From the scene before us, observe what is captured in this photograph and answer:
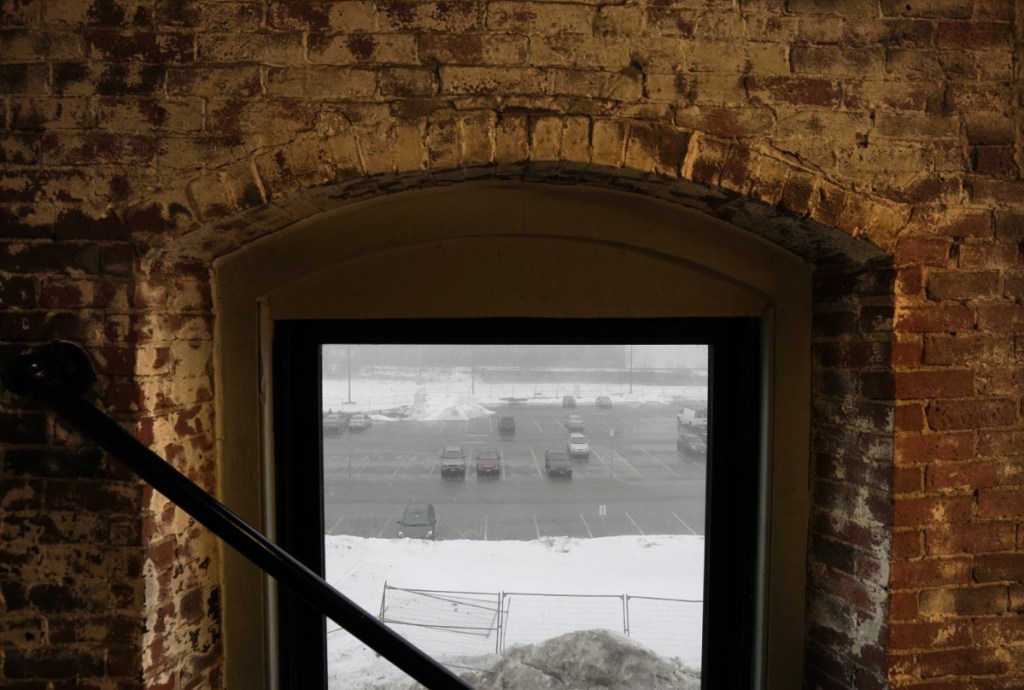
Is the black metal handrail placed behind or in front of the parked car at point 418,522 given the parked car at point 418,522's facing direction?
in front

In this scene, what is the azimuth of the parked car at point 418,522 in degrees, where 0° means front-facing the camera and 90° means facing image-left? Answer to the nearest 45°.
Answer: approximately 0°

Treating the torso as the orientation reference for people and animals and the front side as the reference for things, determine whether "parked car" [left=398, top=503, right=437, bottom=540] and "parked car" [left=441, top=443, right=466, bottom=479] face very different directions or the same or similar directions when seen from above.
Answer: same or similar directions

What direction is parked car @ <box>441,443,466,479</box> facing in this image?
toward the camera

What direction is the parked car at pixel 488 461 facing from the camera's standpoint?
away from the camera
